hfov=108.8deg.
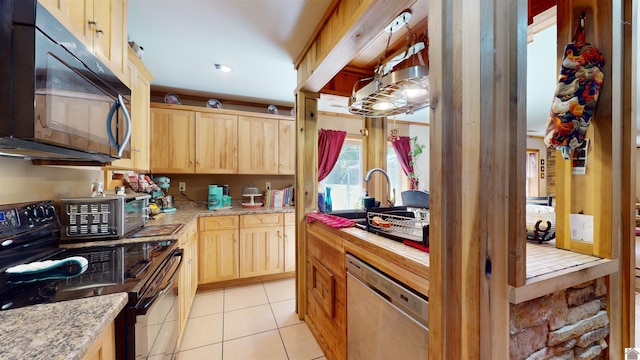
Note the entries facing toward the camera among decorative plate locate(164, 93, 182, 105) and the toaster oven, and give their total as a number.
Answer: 1

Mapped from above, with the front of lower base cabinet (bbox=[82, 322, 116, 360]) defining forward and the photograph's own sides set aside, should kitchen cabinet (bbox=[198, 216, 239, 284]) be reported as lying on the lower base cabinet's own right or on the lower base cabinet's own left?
on the lower base cabinet's own left

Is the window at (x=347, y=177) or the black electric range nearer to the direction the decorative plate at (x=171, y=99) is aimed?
the black electric range

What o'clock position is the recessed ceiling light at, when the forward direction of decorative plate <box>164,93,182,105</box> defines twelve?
The recessed ceiling light is roughly at 11 o'clock from the decorative plate.

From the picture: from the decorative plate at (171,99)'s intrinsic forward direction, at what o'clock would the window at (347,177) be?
The window is roughly at 9 o'clock from the decorative plate.

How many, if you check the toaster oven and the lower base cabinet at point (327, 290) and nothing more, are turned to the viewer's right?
1

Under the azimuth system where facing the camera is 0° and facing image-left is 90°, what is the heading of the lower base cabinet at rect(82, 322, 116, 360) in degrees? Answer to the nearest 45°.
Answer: approximately 315°

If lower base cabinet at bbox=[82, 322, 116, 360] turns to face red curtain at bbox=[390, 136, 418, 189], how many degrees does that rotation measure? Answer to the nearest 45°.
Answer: approximately 45° to its left

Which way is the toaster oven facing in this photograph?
to the viewer's right

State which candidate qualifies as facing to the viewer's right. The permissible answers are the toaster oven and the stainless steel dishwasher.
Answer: the toaster oven

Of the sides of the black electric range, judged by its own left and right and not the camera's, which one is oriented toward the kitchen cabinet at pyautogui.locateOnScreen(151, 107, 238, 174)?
left

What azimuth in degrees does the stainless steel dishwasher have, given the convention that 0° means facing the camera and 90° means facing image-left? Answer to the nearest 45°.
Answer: approximately 45°

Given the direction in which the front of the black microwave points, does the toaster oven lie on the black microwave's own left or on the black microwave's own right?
on the black microwave's own left
